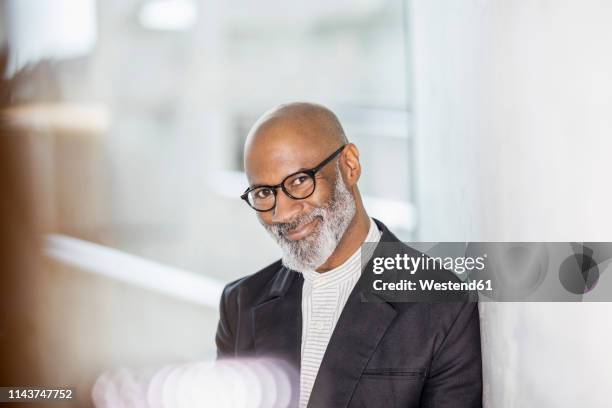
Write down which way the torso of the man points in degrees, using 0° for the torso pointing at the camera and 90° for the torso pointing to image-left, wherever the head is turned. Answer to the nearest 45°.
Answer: approximately 45°
